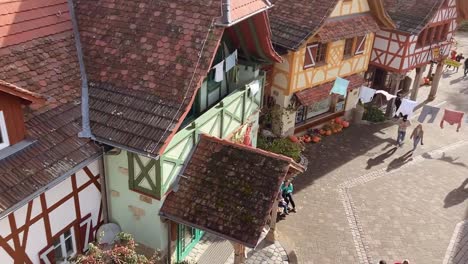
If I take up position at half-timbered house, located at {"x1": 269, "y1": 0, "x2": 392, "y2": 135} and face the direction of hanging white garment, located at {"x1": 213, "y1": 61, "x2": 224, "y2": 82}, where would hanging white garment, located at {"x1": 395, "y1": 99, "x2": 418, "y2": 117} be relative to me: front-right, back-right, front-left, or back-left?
back-left

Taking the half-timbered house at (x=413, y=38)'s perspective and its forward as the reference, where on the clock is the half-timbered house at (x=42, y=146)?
the half-timbered house at (x=42, y=146) is roughly at 2 o'clock from the half-timbered house at (x=413, y=38).

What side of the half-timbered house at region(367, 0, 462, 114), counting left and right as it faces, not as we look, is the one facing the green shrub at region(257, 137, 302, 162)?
right

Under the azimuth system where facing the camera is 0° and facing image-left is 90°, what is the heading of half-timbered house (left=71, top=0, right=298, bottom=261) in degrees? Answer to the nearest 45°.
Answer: approximately 315°
